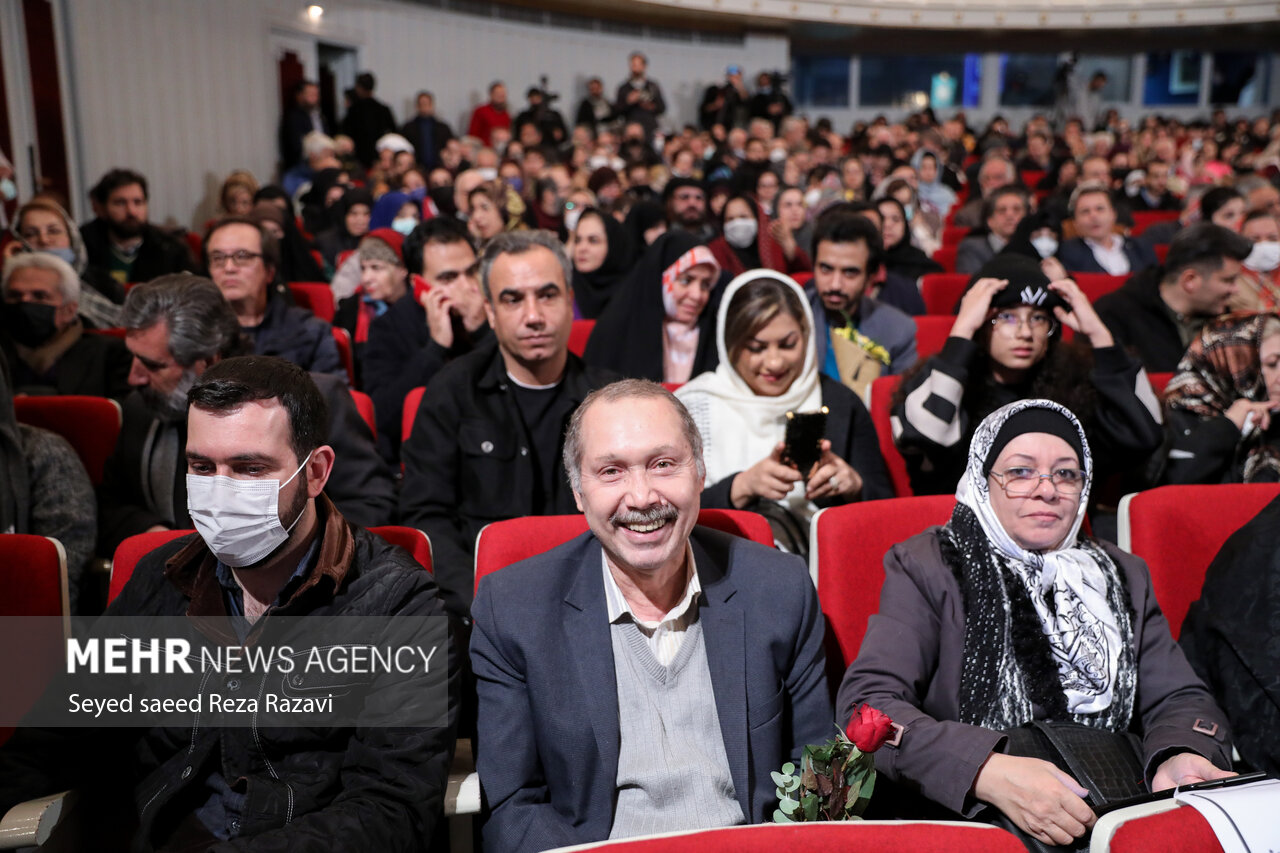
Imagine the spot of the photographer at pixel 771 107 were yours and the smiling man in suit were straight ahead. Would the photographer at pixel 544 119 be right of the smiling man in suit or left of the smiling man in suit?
right

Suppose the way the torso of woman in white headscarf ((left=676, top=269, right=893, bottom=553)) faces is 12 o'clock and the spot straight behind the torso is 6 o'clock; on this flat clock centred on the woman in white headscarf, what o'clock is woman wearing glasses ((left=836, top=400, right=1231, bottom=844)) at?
The woman wearing glasses is roughly at 11 o'clock from the woman in white headscarf.

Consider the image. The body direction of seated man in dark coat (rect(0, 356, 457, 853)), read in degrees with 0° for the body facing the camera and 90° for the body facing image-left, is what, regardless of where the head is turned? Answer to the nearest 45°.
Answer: approximately 45°

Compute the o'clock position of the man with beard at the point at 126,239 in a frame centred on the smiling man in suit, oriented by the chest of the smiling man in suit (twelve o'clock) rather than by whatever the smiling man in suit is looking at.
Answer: The man with beard is roughly at 5 o'clock from the smiling man in suit.

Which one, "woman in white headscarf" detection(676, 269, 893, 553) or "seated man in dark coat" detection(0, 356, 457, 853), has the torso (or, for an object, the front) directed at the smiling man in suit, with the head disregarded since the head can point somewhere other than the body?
the woman in white headscarf

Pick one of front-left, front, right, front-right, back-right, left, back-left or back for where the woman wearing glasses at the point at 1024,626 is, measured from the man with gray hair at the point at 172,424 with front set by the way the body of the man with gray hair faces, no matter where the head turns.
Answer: left

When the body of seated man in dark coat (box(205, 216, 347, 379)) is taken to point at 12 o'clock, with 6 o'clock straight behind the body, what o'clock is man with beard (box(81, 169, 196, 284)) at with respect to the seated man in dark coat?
The man with beard is roughly at 4 o'clock from the seated man in dark coat.
